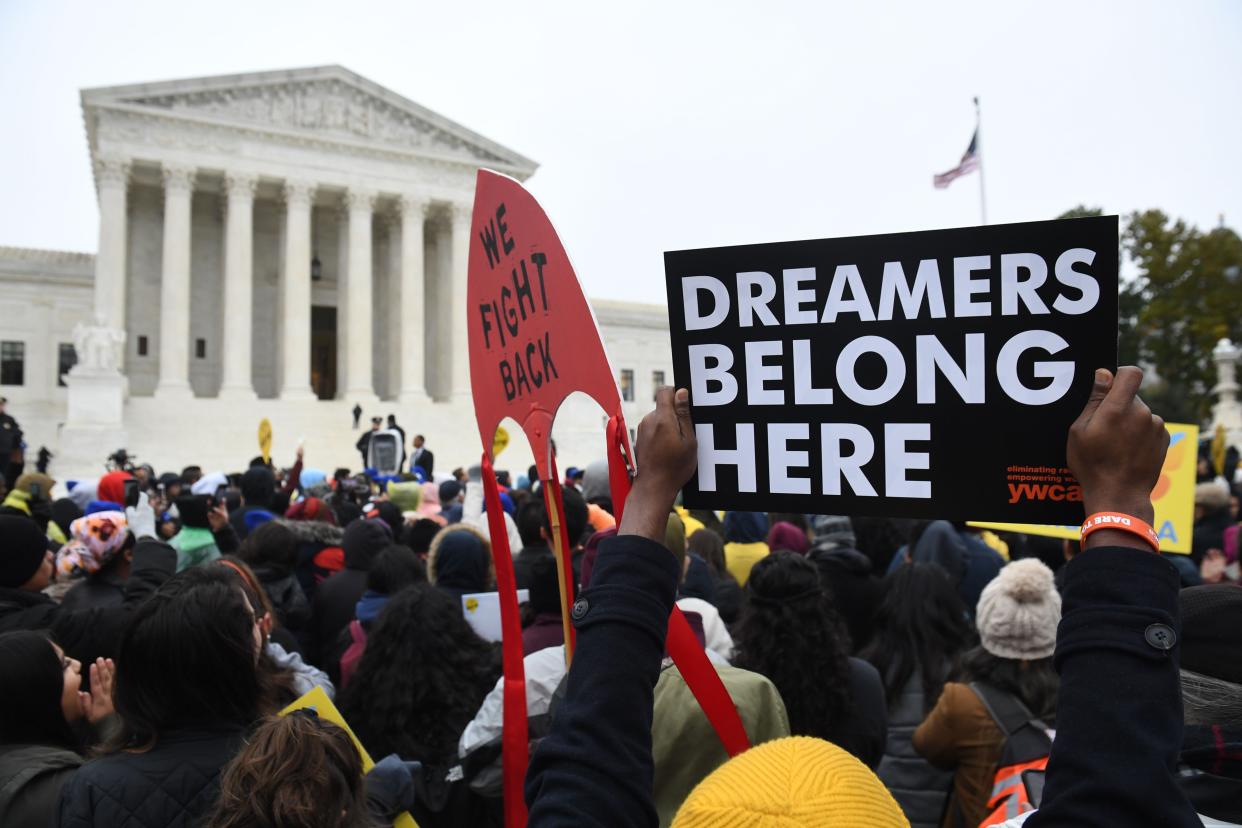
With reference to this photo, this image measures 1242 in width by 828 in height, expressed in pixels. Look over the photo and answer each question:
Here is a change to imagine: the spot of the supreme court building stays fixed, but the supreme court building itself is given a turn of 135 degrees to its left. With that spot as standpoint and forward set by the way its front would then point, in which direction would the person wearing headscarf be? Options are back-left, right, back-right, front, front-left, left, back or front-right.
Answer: back

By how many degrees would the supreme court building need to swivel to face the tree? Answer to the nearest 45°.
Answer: approximately 45° to its left

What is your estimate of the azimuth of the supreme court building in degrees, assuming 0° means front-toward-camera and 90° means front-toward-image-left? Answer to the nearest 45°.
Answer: approximately 315°
